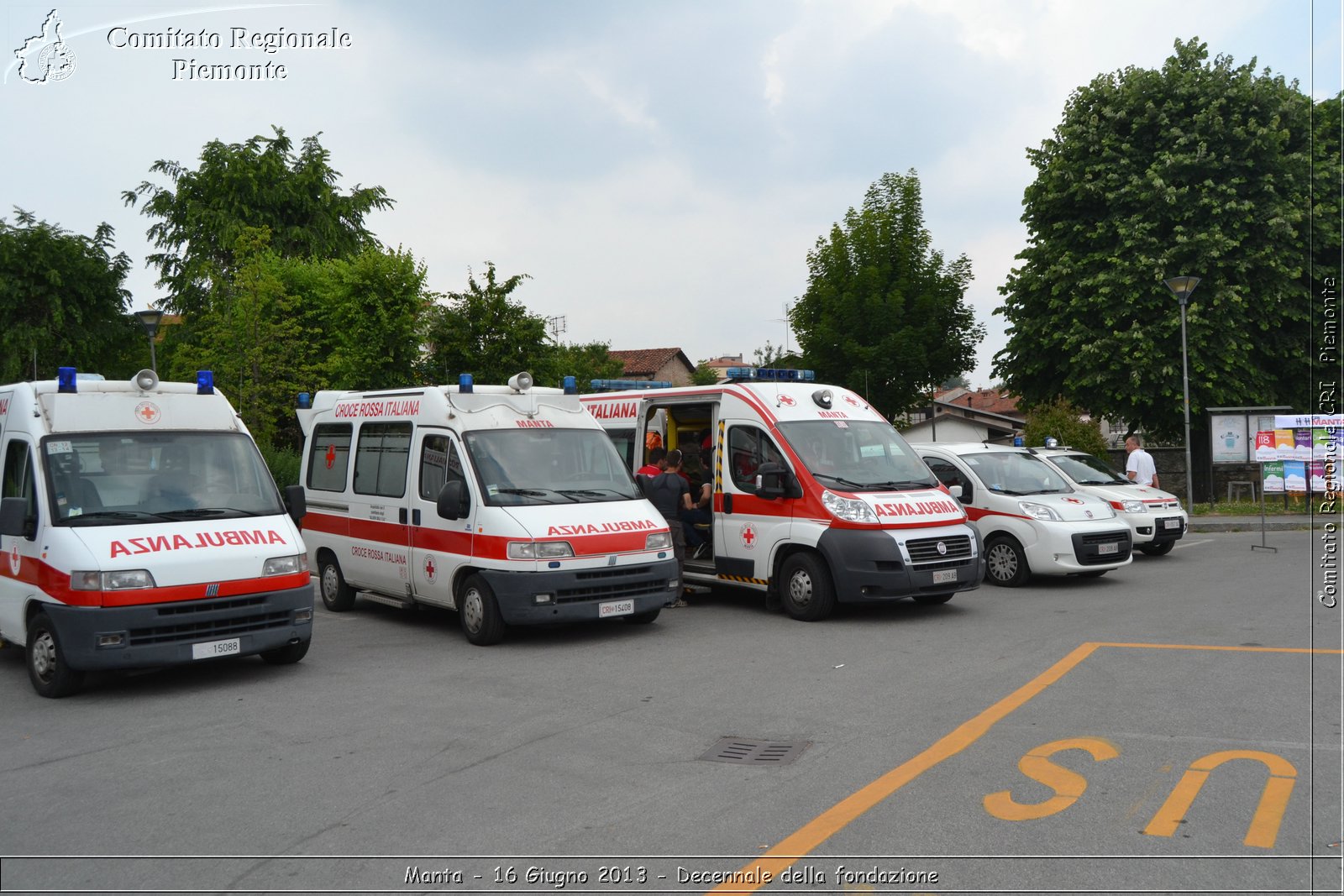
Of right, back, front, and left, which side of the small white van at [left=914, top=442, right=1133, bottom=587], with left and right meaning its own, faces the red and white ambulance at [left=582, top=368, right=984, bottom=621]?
right

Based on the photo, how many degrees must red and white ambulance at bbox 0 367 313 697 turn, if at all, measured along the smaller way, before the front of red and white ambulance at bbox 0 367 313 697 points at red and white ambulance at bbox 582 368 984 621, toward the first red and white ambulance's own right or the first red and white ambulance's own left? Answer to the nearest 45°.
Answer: approximately 45° to the first red and white ambulance's own left

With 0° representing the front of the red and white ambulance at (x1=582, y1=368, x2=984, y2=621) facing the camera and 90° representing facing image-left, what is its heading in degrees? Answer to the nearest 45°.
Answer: approximately 315°

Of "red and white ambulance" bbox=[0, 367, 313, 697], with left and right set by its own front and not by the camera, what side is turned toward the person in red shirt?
left

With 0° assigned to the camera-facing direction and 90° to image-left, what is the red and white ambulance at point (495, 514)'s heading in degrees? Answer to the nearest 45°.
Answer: approximately 315°

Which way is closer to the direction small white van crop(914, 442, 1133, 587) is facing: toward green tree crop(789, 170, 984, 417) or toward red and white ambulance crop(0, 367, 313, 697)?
the red and white ambulance

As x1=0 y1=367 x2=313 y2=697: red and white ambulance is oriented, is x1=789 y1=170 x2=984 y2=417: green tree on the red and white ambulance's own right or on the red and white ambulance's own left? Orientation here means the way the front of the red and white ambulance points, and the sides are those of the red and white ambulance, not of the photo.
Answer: on the red and white ambulance's own left

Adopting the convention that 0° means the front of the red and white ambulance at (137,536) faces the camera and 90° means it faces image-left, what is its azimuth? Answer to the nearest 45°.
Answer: approximately 315°

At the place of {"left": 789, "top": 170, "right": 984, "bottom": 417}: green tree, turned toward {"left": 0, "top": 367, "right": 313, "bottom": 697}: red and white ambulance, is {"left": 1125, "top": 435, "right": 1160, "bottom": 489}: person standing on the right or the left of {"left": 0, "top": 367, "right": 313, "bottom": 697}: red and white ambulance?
left

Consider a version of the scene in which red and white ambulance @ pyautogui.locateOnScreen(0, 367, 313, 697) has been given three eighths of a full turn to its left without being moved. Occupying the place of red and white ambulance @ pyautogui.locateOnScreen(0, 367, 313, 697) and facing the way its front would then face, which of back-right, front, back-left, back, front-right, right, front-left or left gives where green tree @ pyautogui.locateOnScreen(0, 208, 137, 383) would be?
front
